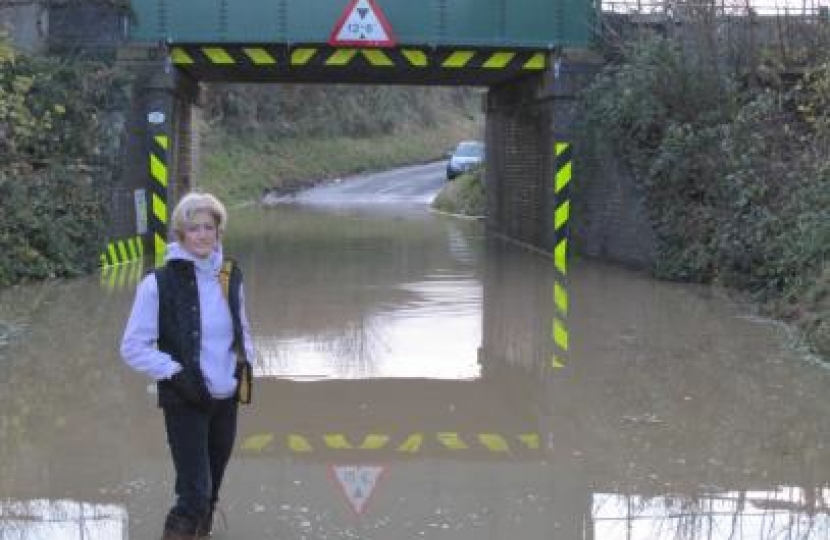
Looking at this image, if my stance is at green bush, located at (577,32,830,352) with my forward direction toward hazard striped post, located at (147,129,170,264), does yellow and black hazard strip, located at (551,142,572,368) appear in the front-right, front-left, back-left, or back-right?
front-right

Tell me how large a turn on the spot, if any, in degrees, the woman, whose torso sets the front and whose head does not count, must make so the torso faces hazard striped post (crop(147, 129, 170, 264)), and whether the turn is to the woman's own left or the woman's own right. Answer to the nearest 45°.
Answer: approximately 135° to the woman's own left

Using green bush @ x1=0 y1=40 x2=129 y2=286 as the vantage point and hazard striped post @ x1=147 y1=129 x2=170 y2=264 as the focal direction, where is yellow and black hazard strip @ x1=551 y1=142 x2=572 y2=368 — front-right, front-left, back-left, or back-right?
front-right

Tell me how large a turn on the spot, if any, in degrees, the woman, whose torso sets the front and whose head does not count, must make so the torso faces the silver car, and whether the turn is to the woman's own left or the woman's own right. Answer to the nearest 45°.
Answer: approximately 135° to the woman's own left

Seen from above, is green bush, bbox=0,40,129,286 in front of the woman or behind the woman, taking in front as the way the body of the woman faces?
behind

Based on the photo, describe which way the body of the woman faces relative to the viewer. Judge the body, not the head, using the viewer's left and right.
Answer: facing the viewer and to the right of the viewer

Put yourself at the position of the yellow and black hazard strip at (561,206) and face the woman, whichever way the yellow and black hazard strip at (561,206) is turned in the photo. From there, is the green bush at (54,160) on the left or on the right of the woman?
right
